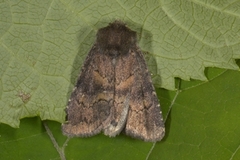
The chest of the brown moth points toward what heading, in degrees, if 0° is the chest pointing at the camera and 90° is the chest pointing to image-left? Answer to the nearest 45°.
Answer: approximately 180°
